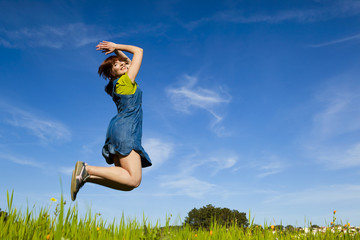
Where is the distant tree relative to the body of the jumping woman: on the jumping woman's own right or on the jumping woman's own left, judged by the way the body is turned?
on the jumping woman's own left

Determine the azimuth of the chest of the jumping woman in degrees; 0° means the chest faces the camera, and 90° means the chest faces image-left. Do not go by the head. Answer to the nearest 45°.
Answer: approximately 270°
